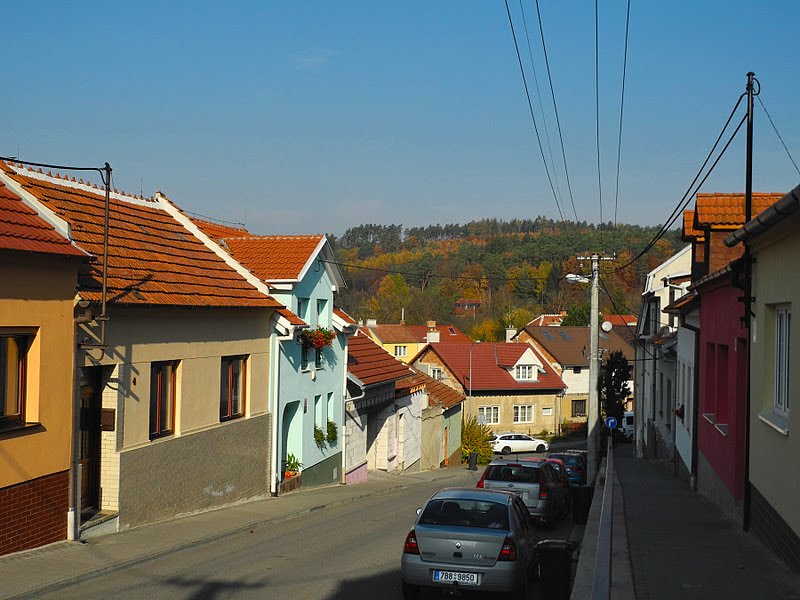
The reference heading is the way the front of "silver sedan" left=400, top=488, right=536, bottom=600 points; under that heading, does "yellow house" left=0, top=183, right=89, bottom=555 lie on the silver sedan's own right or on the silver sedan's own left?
on the silver sedan's own left

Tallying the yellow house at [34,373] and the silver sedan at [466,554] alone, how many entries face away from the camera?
1

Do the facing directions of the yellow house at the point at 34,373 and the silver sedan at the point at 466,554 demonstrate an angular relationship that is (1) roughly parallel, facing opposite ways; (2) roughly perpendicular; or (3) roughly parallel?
roughly perpendicular

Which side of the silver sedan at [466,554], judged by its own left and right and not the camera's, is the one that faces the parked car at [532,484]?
front

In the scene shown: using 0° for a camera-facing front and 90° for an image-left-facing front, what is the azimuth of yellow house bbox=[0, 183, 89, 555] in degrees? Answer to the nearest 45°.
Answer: approximately 315°

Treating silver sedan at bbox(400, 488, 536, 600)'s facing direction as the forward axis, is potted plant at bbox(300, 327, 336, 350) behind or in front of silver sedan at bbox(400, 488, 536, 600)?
in front

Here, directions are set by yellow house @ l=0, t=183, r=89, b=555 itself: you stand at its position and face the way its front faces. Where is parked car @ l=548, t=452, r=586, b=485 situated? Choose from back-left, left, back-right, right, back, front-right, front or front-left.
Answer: left

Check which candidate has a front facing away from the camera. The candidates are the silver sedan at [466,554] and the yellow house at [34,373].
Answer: the silver sedan

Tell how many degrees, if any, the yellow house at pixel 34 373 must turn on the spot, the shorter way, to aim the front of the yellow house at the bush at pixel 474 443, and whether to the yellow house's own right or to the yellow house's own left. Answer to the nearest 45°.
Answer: approximately 90° to the yellow house's own left

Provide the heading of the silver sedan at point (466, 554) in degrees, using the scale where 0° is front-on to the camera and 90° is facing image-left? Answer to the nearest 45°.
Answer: approximately 180°

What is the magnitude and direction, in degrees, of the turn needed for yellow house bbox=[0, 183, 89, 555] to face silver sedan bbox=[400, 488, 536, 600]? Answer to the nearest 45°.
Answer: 0° — it already faces it

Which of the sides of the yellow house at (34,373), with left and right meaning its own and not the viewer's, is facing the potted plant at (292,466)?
left
